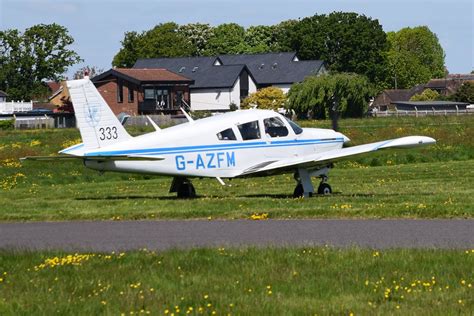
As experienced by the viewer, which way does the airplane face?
facing away from the viewer and to the right of the viewer
